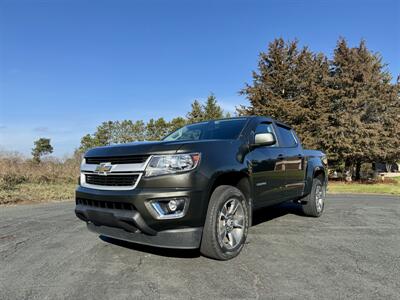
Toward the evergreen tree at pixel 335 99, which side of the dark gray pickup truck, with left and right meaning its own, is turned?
back

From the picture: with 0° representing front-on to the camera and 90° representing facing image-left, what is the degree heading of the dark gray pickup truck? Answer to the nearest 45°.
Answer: approximately 45°

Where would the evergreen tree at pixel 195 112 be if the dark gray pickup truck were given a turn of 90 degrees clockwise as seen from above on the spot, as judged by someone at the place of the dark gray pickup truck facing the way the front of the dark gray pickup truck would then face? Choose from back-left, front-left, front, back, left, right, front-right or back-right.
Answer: front-right

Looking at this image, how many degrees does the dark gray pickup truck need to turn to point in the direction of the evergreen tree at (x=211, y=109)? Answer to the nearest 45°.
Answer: approximately 135° to its right

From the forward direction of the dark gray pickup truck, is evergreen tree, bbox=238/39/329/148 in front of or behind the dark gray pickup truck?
behind
